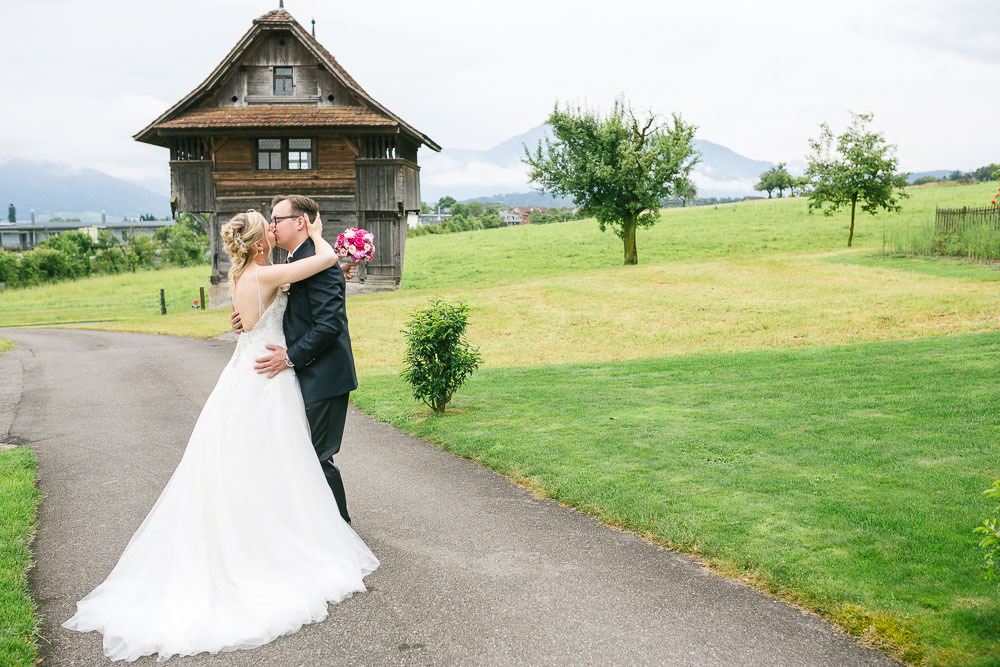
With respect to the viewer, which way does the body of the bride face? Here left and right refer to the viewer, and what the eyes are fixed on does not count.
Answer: facing away from the viewer and to the right of the viewer

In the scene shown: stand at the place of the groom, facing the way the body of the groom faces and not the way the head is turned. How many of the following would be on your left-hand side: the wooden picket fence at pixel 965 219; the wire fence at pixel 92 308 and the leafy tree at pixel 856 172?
0

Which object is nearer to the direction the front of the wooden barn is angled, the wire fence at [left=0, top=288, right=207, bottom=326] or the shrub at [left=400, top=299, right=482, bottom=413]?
the shrub

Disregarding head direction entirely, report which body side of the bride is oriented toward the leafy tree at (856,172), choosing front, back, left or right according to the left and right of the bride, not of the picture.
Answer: front

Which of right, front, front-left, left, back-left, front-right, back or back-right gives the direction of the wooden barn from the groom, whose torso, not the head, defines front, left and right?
right

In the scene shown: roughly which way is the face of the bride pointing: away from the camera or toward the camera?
away from the camera

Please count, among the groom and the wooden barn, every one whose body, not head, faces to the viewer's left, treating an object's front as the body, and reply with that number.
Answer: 1

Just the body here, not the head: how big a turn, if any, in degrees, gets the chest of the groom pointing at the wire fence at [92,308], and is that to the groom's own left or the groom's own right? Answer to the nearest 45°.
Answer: approximately 90° to the groom's own right

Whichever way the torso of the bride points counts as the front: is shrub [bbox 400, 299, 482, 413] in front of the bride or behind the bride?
in front

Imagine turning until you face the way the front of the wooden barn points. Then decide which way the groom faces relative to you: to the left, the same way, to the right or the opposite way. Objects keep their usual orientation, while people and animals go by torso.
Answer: to the right

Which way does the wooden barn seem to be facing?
toward the camera

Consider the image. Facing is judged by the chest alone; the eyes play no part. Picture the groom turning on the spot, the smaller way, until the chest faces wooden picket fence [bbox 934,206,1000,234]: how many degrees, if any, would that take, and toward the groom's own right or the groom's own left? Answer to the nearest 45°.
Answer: approximately 135° to the groom's own right

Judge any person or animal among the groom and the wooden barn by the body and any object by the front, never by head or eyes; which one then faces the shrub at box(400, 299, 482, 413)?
the wooden barn

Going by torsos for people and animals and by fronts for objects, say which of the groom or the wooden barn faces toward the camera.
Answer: the wooden barn

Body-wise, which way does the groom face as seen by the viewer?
to the viewer's left

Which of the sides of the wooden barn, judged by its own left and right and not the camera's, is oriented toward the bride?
front
